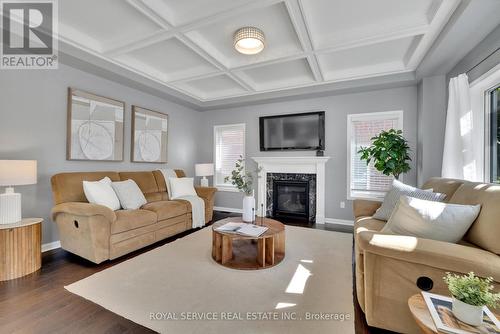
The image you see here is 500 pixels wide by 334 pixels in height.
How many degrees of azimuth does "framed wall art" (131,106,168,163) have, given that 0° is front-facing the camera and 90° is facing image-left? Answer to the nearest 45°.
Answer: approximately 315°

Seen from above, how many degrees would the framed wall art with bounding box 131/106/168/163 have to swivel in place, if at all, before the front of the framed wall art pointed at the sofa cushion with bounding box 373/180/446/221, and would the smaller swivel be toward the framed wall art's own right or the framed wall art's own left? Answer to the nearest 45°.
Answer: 0° — it already faces it

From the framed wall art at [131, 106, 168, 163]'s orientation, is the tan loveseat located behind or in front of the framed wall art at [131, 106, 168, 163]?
in front

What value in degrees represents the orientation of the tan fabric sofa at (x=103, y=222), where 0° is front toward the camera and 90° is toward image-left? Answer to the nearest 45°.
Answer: approximately 315°

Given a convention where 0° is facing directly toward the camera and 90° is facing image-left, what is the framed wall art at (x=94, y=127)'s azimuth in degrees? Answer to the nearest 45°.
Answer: approximately 315°

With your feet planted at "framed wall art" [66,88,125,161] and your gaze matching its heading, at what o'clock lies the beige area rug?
The beige area rug is roughly at 1 o'clock from the framed wall art.

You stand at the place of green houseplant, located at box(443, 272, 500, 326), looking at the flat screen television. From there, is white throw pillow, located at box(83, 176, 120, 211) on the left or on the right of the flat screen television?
left

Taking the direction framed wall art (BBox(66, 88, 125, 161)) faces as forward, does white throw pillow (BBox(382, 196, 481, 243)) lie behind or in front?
in front
